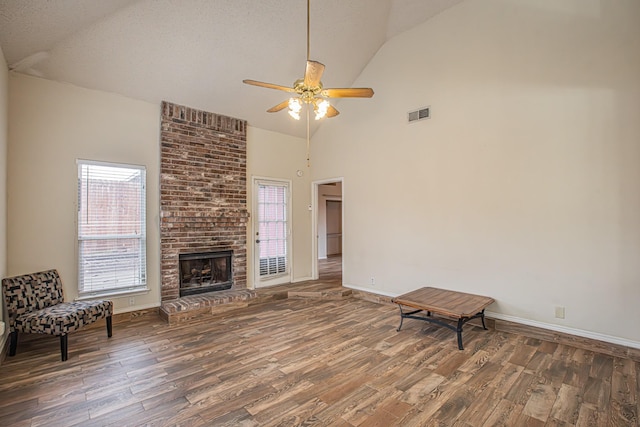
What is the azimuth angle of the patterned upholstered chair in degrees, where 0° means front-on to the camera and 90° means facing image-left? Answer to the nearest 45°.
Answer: approximately 315°

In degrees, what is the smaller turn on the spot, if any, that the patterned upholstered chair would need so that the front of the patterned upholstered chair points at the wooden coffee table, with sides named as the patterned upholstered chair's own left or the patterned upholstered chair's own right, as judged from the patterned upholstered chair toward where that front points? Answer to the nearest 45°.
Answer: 0° — it already faces it

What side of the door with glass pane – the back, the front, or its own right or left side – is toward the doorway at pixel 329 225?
left

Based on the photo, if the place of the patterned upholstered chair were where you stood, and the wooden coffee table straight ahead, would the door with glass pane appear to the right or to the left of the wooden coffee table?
left

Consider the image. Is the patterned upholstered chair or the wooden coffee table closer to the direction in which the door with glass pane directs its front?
the wooden coffee table

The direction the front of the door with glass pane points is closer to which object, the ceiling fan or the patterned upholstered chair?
the ceiling fan

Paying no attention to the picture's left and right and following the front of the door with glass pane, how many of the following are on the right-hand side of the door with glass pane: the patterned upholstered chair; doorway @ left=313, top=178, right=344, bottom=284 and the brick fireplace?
2
